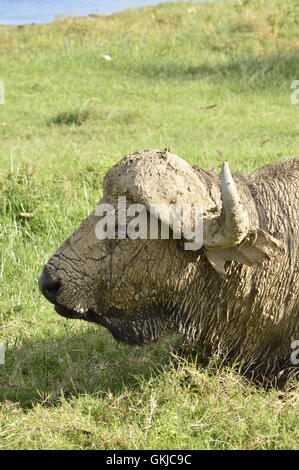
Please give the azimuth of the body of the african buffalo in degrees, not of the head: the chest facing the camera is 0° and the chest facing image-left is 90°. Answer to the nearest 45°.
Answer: approximately 90°
